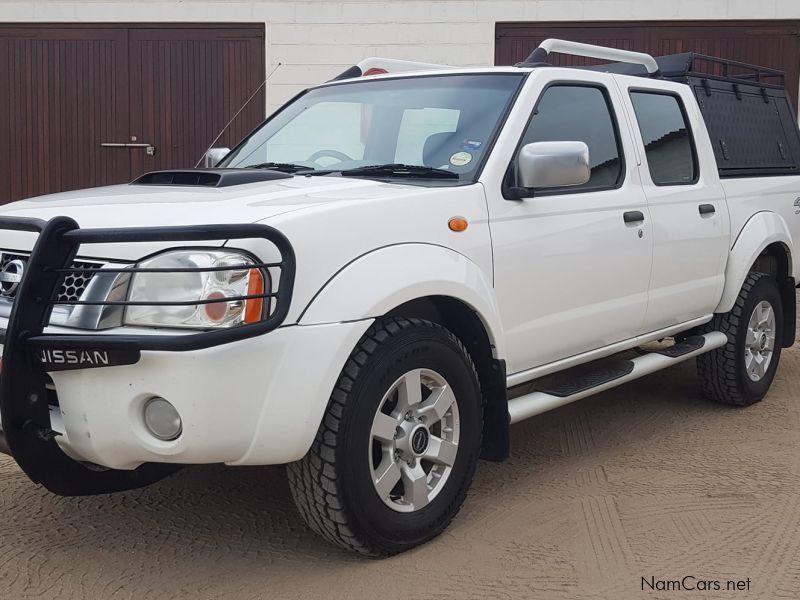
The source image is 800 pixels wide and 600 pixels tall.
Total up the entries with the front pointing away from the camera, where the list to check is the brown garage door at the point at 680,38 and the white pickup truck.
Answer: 0

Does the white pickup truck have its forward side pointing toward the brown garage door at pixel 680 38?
no

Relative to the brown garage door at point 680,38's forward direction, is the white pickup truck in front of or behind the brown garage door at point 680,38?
in front

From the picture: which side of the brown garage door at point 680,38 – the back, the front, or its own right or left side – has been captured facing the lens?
front

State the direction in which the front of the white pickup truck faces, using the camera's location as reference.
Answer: facing the viewer and to the left of the viewer
